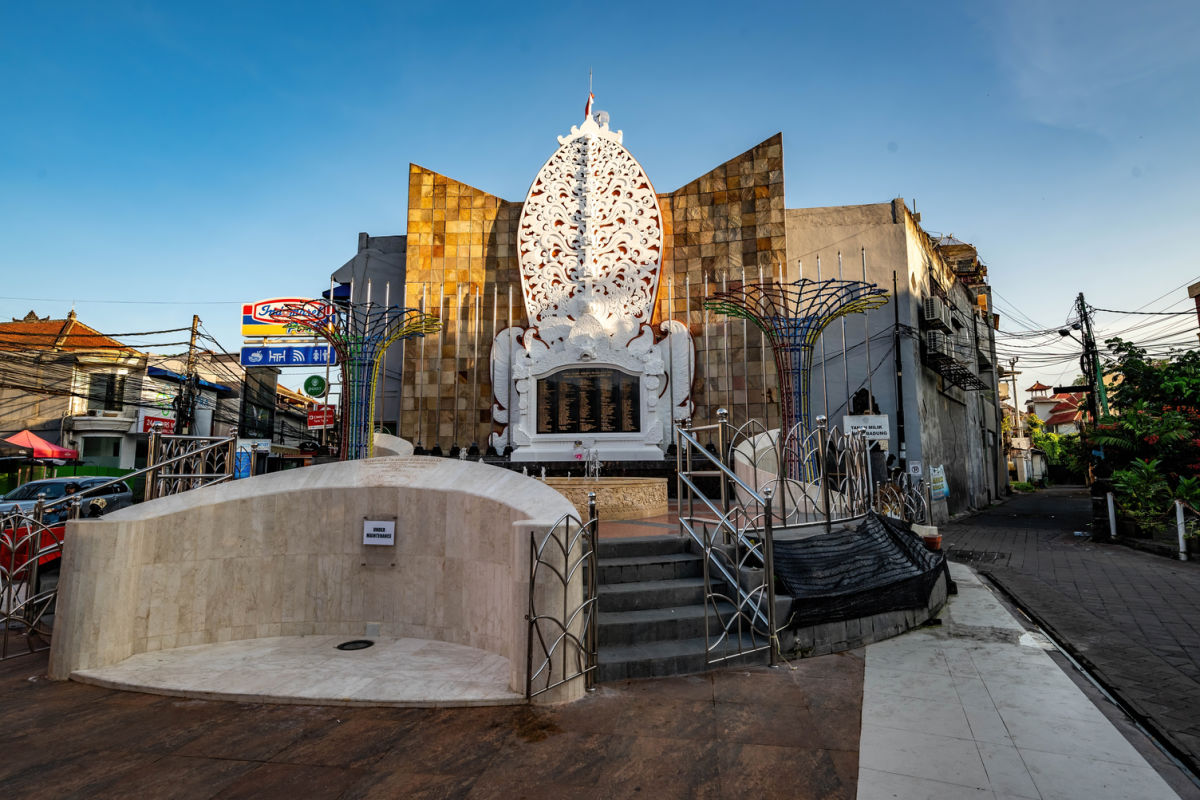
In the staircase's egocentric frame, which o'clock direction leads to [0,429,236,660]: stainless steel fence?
The stainless steel fence is roughly at 3 o'clock from the staircase.

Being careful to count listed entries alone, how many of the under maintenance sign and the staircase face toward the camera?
2

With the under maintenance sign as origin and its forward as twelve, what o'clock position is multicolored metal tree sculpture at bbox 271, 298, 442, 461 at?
The multicolored metal tree sculpture is roughly at 6 o'clock from the under maintenance sign.

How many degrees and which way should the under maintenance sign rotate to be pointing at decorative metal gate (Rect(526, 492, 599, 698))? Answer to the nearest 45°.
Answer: approximately 45° to its left

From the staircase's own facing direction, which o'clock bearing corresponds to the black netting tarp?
The black netting tarp is roughly at 8 o'clock from the staircase.

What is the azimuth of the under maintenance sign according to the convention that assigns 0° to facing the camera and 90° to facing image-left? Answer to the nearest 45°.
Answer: approximately 0°

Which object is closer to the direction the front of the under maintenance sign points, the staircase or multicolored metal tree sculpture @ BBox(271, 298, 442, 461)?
the staircase

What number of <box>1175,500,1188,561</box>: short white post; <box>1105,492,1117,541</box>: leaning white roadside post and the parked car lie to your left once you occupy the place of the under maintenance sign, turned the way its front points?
2

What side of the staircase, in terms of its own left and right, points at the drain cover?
right

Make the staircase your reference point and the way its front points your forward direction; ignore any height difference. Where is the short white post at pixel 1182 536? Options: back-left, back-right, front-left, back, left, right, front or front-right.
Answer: back-left

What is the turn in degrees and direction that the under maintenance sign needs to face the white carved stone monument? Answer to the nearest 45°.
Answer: approximately 135° to its left
